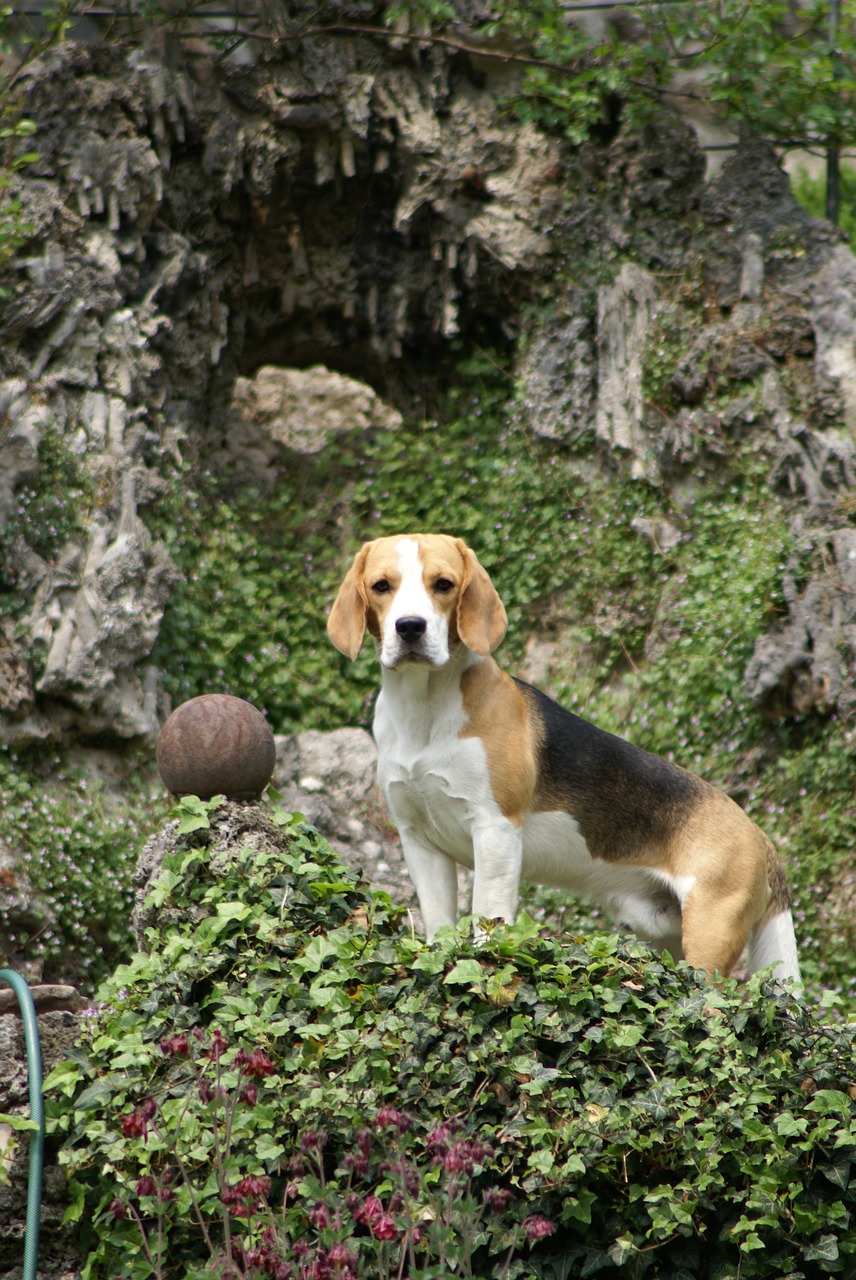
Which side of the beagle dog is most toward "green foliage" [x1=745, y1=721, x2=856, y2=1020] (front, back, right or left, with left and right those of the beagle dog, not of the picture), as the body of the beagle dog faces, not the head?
back

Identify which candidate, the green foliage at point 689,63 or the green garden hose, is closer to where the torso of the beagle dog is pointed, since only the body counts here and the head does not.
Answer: the green garden hose

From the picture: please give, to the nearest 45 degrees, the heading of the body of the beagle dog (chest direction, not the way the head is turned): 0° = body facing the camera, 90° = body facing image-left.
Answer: approximately 45°

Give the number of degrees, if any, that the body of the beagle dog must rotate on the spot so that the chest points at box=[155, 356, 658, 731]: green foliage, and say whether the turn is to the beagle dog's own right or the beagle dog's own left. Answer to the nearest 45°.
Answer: approximately 135° to the beagle dog's own right

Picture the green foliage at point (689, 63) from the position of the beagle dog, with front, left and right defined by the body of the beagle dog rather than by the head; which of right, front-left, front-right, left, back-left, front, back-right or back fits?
back-right
